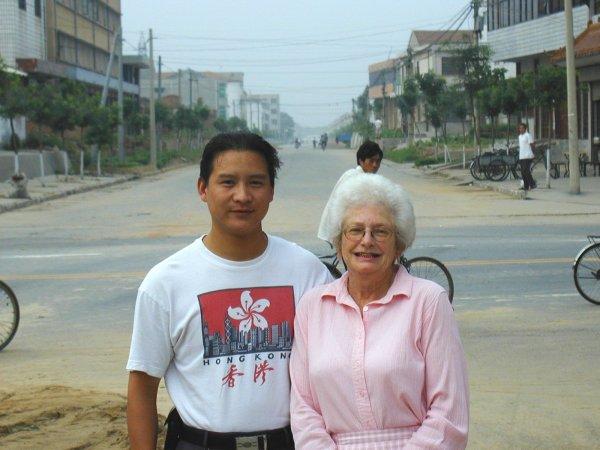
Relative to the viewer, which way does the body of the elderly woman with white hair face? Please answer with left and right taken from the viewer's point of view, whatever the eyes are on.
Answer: facing the viewer

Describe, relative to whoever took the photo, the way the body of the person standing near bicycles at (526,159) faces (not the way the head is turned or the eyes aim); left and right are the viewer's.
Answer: facing the viewer and to the left of the viewer

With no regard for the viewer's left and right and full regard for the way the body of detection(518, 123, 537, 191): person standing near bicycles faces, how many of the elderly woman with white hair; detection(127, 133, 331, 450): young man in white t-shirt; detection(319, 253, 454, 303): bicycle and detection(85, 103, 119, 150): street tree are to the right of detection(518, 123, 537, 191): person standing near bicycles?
1

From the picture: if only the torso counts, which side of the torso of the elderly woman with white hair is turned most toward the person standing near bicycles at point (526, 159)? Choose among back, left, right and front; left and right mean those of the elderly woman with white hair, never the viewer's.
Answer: back

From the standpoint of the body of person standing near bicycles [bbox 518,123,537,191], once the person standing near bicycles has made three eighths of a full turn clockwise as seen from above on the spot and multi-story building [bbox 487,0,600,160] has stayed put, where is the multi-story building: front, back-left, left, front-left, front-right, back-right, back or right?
front

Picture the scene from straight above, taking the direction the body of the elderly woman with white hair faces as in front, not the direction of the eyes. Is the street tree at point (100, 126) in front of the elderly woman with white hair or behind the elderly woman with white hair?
behind

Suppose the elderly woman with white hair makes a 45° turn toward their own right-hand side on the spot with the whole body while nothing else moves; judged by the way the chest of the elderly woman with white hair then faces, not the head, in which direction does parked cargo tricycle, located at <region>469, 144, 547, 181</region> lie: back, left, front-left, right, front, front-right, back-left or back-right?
back-right
